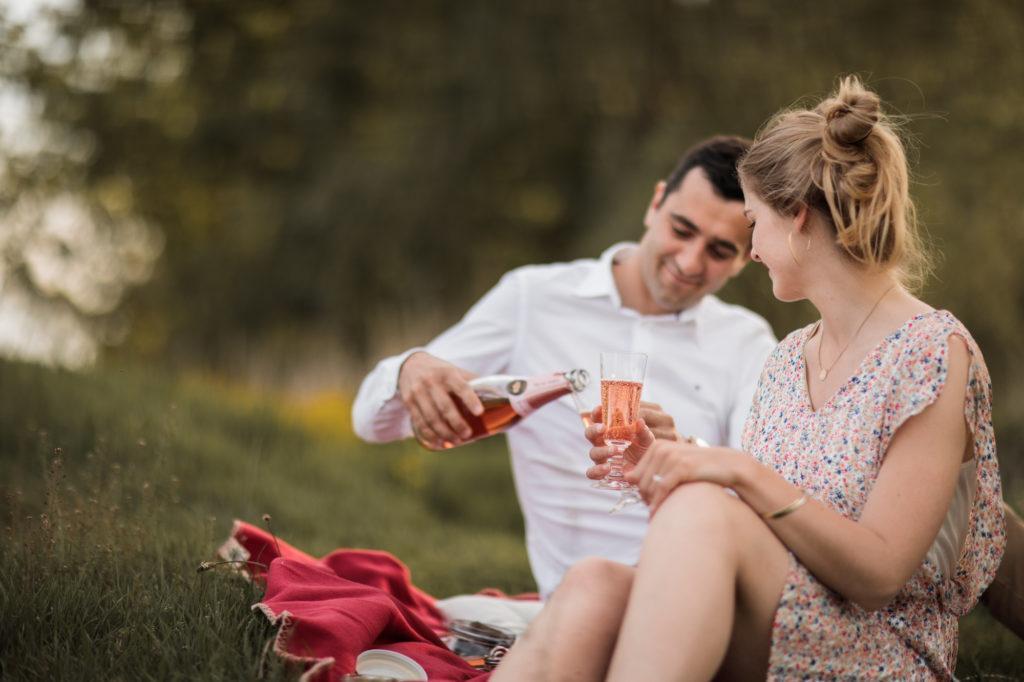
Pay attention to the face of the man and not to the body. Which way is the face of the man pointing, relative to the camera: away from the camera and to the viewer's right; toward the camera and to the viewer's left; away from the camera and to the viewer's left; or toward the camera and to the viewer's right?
toward the camera and to the viewer's right

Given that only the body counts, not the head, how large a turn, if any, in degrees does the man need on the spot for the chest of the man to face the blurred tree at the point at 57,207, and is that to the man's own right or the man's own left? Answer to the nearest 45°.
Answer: approximately 135° to the man's own right

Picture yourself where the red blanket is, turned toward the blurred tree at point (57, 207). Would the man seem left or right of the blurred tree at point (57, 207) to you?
right

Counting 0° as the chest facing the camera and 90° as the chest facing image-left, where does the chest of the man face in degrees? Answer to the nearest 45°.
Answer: approximately 0°

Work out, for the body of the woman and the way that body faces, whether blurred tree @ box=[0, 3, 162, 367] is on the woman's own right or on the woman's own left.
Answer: on the woman's own right

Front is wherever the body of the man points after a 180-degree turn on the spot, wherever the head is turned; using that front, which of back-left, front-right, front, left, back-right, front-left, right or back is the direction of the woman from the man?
back

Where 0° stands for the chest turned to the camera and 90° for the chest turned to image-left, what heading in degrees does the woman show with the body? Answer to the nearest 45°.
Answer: approximately 45°
